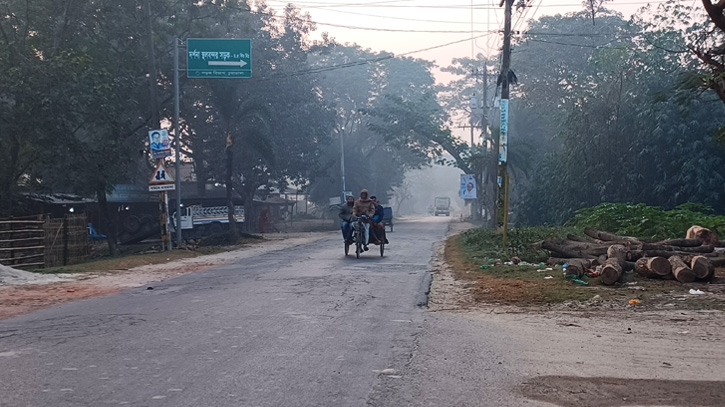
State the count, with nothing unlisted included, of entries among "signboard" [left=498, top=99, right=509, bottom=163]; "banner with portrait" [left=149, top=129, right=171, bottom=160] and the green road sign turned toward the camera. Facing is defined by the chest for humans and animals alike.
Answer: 3

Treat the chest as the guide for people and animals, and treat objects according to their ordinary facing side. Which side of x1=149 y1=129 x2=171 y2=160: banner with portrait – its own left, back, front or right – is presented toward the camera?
front

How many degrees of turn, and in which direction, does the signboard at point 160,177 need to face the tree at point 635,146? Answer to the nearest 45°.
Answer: approximately 90° to its left

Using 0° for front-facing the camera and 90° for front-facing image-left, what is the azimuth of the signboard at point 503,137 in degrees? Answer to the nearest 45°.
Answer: approximately 0°

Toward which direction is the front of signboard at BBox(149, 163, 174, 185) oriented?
toward the camera

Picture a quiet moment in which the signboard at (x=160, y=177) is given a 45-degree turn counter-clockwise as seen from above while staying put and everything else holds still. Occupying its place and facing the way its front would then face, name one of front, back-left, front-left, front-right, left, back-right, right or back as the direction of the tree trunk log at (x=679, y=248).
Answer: front

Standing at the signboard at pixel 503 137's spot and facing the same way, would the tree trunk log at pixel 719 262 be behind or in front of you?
in front

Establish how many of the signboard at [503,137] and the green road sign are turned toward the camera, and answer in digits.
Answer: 2

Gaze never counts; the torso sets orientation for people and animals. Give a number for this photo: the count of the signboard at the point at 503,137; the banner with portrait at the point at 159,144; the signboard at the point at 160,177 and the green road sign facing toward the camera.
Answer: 4

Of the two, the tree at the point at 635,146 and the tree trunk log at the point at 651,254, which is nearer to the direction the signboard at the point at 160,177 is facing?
the tree trunk log
